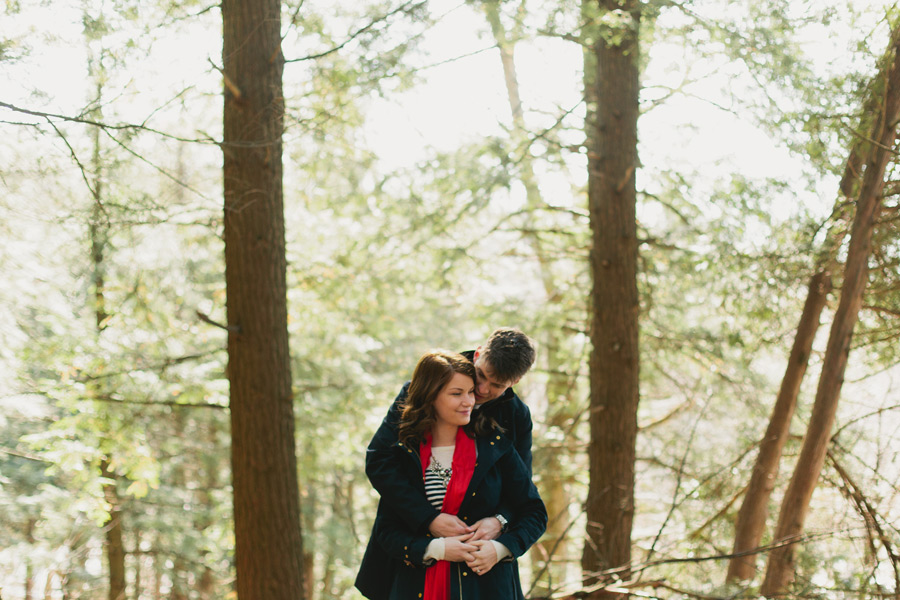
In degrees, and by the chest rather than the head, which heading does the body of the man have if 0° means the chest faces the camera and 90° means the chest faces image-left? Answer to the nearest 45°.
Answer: approximately 0°

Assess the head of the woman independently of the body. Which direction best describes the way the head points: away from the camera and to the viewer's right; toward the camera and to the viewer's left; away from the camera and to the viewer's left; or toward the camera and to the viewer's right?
toward the camera and to the viewer's right

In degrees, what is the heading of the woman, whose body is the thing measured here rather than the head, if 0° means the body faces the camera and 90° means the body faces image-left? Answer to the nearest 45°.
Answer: approximately 0°

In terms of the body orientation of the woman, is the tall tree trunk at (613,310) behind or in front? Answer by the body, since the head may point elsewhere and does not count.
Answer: behind

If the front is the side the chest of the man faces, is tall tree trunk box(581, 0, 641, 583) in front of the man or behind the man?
behind

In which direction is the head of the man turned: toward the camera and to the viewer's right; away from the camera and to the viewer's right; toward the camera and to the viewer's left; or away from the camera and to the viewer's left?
toward the camera and to the viewer's left

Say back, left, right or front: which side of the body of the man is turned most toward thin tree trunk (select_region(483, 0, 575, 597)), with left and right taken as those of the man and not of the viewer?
back

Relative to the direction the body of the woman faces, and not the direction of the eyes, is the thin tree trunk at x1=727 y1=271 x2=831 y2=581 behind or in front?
behind

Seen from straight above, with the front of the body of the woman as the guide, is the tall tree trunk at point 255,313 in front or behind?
behind
